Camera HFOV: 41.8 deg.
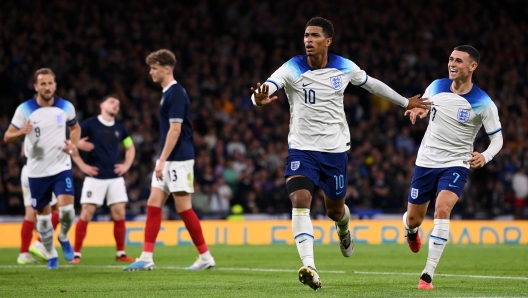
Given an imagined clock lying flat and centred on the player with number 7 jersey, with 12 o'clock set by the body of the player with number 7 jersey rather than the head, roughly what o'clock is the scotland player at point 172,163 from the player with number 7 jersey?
The scotland player is roughly at 2 o'clock from the player with number 7 jersey.

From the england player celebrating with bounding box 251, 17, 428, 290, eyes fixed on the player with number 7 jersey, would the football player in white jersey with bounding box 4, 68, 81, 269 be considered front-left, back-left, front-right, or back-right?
back-left

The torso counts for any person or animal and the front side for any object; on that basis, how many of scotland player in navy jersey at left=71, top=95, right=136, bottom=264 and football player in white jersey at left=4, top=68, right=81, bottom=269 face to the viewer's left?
0

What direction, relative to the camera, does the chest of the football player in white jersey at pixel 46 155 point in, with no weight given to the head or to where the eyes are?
toward the camera

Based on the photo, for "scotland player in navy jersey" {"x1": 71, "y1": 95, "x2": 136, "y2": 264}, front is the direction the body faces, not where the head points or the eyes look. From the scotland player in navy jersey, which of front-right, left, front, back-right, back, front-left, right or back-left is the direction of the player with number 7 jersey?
front-left

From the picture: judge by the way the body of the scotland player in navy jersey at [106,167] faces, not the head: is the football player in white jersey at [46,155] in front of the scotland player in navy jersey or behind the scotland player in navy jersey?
in front

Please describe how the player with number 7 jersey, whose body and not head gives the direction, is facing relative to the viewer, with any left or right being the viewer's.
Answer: facing the viewer and to the left of the viewer

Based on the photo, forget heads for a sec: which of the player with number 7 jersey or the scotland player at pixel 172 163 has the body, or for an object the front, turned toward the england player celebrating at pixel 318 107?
the player with number 7 jersey

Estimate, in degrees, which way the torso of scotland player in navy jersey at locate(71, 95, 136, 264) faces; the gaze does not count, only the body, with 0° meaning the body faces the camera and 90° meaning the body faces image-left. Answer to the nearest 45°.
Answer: approximately 0°
